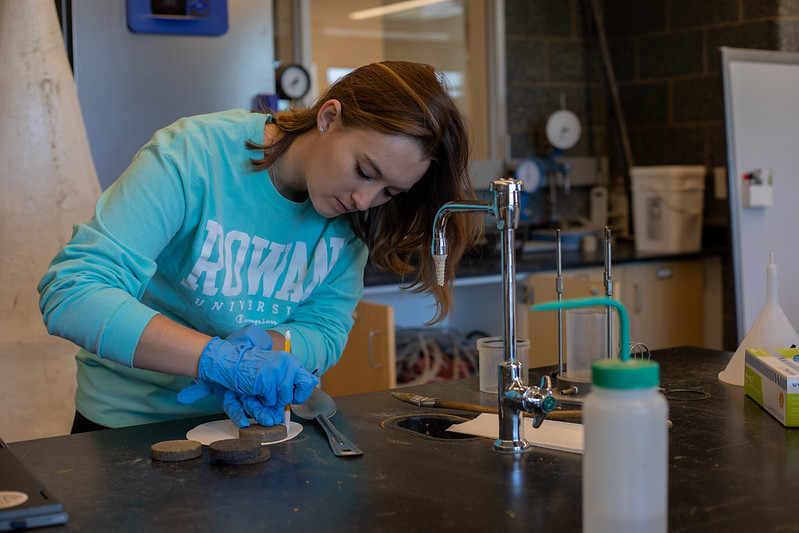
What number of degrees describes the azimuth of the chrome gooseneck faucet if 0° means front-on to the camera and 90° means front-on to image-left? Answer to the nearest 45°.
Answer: approximately 90°

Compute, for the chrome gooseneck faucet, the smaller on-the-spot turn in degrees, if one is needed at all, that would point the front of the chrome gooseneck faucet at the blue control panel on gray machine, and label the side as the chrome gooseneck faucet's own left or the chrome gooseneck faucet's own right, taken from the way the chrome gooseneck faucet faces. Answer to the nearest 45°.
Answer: approximately 45° to the chrome gooseneck faucet's own right

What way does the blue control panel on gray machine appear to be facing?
toward the camera

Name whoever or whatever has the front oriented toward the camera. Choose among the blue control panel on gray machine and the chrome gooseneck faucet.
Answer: the blue control panel on gray machine

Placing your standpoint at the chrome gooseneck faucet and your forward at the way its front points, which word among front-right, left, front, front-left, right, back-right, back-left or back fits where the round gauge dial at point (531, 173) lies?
right

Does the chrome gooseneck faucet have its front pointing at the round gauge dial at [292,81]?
no

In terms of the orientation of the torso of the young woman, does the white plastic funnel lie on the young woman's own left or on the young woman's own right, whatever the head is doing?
on the young woman's own left

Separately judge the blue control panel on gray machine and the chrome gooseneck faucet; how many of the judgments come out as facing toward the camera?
1

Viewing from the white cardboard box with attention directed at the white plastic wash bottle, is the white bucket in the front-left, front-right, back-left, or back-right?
back-right

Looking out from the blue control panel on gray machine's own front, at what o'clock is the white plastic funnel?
The white plastic funnel is roughly at 11 o'clock from the blue control panel on gray machine.

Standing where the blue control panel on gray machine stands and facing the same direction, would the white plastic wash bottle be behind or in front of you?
in front

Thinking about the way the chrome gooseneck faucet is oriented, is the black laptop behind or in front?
in front

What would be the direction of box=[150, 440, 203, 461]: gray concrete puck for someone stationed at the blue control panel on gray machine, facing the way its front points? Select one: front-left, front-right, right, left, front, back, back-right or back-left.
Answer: front

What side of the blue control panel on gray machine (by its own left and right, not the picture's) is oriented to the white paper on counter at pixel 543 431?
front
